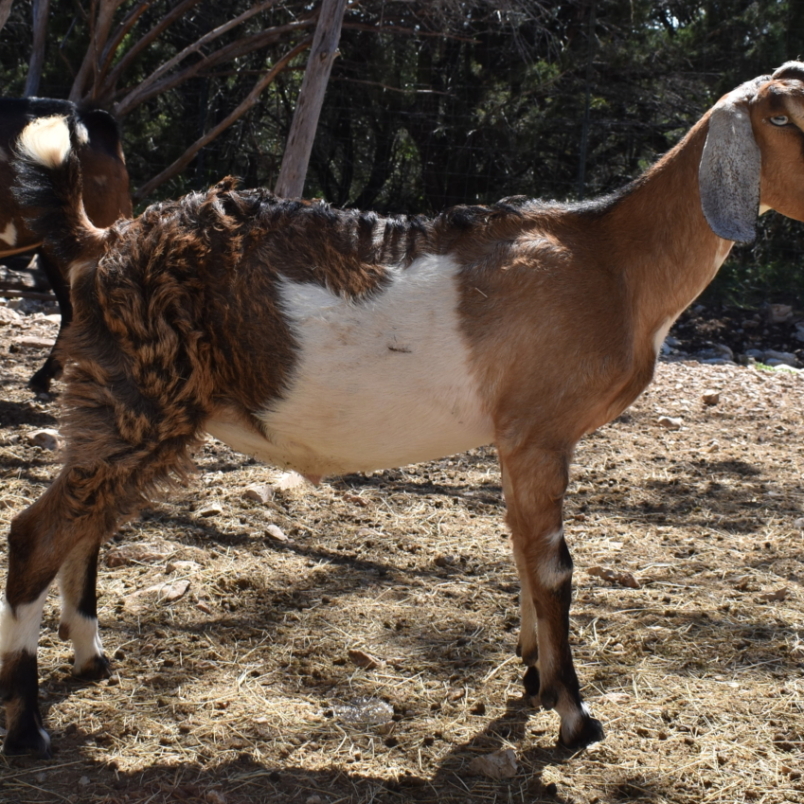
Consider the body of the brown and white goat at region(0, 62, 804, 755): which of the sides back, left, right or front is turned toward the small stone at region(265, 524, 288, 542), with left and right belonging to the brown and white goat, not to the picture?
left

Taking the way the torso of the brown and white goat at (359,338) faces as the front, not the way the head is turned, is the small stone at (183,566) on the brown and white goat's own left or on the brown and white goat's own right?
on the brown and white goat's own left

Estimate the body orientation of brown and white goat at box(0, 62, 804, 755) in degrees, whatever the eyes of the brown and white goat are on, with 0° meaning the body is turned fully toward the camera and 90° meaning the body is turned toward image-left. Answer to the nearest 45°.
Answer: approximately 270°

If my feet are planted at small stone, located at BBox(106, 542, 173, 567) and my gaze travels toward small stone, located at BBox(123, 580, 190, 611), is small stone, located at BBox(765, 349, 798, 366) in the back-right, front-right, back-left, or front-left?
back-left

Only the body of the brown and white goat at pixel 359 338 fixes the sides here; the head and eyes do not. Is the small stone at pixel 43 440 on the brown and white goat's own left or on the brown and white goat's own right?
on the brown and white goat's own left
